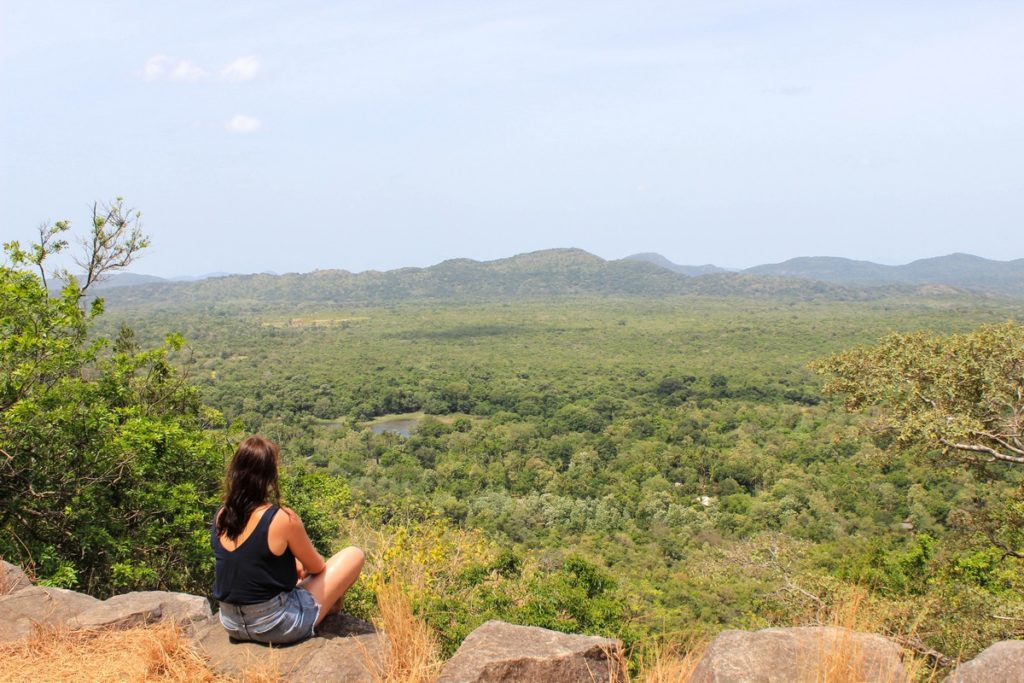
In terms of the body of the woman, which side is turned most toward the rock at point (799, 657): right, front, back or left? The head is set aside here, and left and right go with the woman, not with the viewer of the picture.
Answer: right

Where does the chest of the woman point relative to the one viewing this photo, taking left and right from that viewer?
facing away from the viewer and to the right of the viewer

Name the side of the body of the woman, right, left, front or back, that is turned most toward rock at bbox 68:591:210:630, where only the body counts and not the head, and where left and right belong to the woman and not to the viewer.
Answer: left

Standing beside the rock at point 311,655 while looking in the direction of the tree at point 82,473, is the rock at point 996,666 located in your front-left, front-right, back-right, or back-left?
back-right

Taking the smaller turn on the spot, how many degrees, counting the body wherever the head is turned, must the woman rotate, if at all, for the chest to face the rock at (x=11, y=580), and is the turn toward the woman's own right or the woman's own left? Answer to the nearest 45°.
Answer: approximately 90° to the woman's own left

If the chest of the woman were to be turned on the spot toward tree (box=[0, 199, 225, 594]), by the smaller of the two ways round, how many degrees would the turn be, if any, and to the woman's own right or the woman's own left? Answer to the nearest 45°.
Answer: approximately 45° to the woman's own left

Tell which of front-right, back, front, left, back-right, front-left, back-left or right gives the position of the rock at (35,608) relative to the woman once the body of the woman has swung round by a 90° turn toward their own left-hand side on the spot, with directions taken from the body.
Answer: front
